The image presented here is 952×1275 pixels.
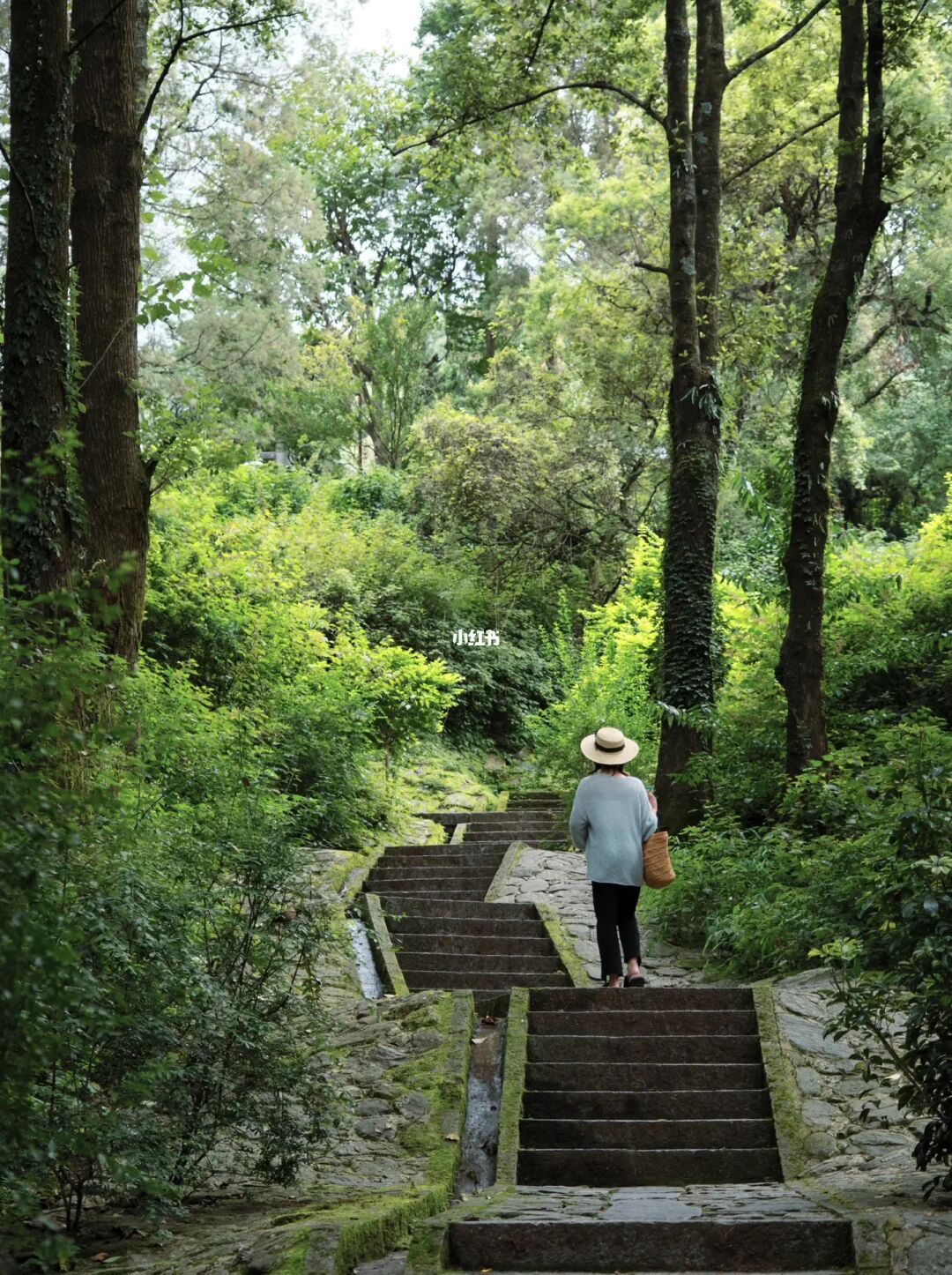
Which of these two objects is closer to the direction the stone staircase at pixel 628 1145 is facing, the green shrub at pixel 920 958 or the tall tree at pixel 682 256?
the green shrub

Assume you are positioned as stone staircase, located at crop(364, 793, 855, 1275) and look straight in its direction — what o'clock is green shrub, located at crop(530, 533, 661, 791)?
The green shrub is roughly at 6 o'clock from the stone staircase.

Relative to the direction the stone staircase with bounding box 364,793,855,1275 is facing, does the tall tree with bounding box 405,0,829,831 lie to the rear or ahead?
to the rear

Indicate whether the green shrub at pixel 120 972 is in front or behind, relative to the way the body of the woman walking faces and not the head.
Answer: behind

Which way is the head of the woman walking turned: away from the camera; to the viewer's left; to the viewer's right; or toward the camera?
away from the camera

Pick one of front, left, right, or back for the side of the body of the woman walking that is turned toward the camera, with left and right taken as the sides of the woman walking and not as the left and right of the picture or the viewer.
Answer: back

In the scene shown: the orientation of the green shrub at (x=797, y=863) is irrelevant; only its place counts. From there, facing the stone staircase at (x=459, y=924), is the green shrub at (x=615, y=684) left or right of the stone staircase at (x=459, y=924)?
right

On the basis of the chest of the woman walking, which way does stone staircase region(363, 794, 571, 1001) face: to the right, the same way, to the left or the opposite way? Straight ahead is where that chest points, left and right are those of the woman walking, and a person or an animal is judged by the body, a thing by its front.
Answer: the opposite way

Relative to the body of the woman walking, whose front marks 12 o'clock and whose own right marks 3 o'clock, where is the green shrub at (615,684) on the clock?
The green shrub is roughly at 12 o'clock from the woman walking.

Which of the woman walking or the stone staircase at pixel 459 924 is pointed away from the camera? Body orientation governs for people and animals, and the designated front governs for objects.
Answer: the woman walking

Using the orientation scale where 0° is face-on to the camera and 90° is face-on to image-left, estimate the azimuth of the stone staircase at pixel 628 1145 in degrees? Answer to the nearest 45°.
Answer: approximately 0°
